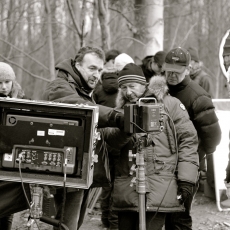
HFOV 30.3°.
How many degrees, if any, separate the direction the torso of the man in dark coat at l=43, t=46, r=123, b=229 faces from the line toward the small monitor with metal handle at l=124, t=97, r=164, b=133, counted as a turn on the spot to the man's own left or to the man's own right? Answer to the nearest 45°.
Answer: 0° — they already face it

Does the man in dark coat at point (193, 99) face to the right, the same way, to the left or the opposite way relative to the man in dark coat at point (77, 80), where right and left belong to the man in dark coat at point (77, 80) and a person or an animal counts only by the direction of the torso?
to the right

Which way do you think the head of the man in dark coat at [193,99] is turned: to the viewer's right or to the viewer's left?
to the viewer's left

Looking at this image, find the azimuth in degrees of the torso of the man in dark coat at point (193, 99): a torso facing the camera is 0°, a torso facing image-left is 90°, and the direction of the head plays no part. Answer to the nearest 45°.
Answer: approximately 45°

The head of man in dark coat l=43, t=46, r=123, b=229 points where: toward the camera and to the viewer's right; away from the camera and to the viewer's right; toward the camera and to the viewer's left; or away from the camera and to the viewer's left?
toward the camera and to the viewer's right

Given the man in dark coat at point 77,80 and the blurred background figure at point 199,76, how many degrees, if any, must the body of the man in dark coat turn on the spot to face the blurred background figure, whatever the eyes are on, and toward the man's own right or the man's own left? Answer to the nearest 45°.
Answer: approximately 90° to the man's own left
